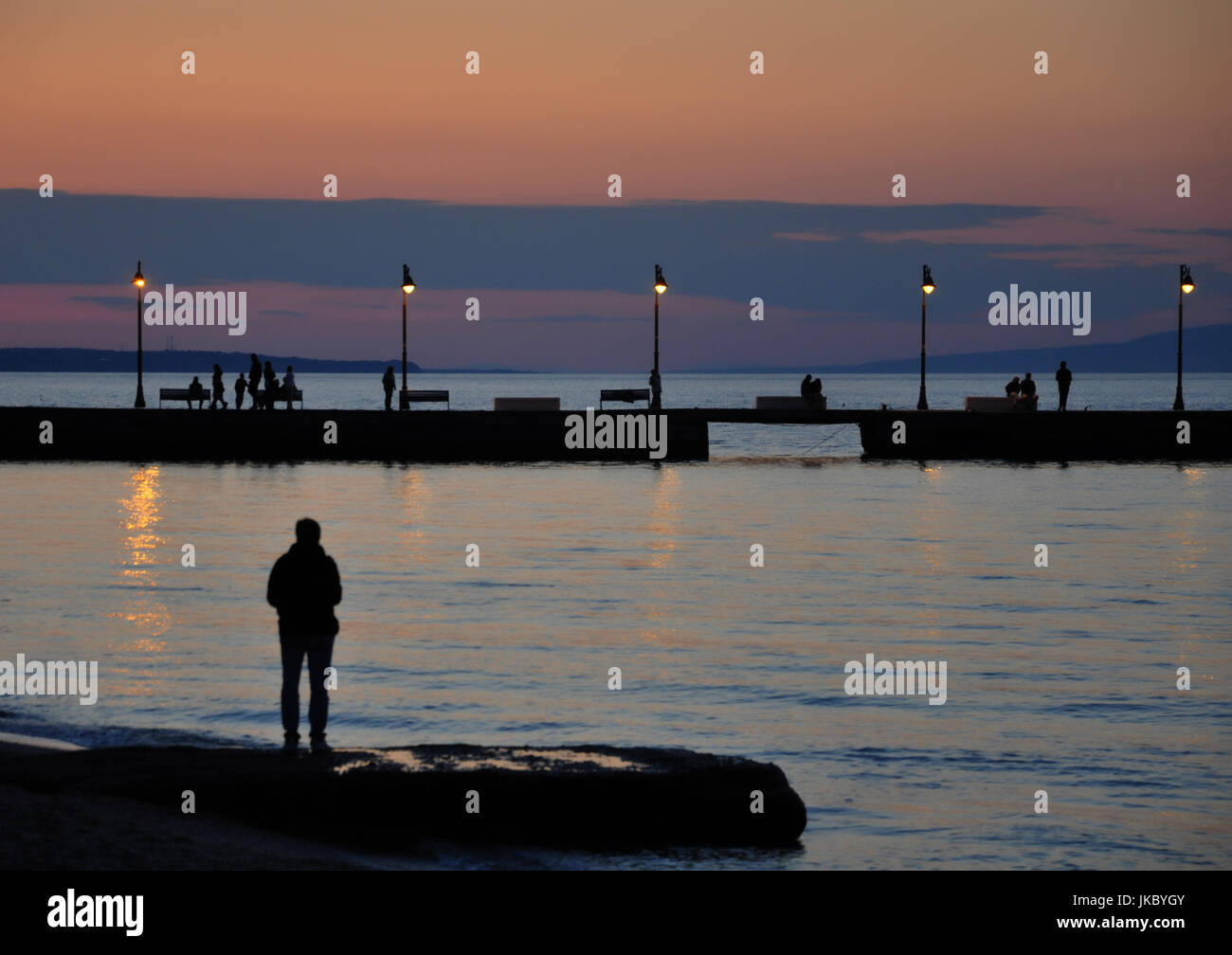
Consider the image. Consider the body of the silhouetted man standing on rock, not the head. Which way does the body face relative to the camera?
away from the camera
